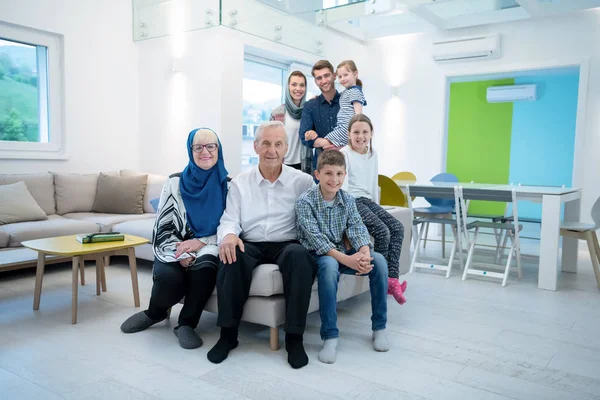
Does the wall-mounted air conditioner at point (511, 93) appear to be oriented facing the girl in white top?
yes

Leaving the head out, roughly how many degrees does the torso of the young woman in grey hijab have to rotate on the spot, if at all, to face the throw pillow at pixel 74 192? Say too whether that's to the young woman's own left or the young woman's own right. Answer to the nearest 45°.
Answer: approximately 135° to the young woman's own right

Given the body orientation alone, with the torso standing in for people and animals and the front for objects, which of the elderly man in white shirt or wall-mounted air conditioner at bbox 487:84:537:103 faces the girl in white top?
the wall-mounted air conditioner

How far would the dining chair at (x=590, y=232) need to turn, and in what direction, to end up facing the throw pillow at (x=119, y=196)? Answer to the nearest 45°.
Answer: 0° — it already faces it

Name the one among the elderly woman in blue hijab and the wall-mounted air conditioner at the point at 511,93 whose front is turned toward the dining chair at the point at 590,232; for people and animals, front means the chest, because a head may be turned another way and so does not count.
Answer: the wall-mounted air conditioner

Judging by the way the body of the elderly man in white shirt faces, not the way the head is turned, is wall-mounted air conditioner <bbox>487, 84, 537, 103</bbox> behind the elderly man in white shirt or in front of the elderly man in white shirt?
behind
